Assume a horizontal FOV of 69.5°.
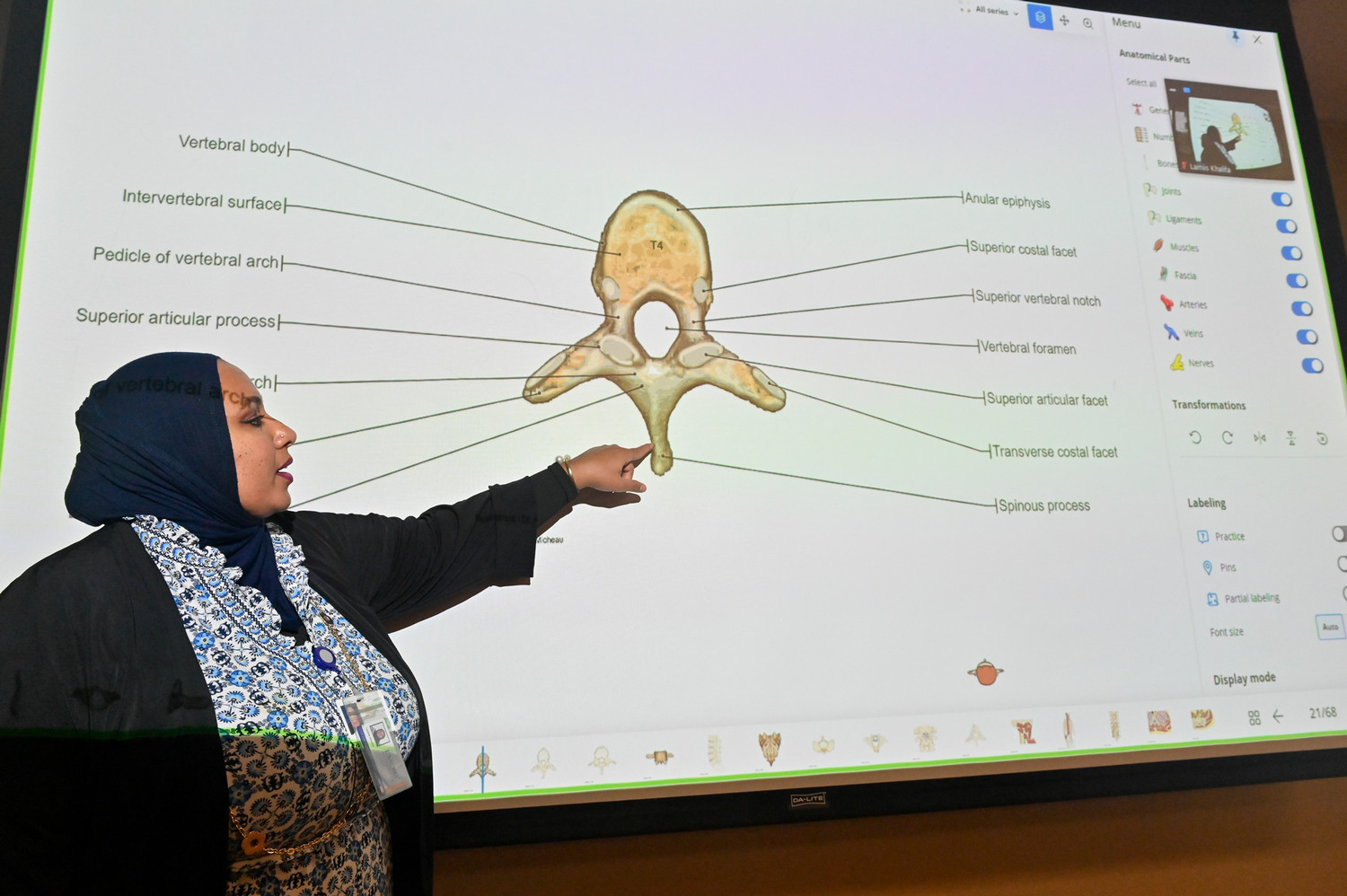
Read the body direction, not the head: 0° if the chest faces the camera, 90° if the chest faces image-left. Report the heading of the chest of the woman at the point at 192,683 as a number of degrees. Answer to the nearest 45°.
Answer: approximately 315°

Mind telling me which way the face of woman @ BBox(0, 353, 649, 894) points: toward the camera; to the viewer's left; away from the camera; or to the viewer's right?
to the viewer's right
